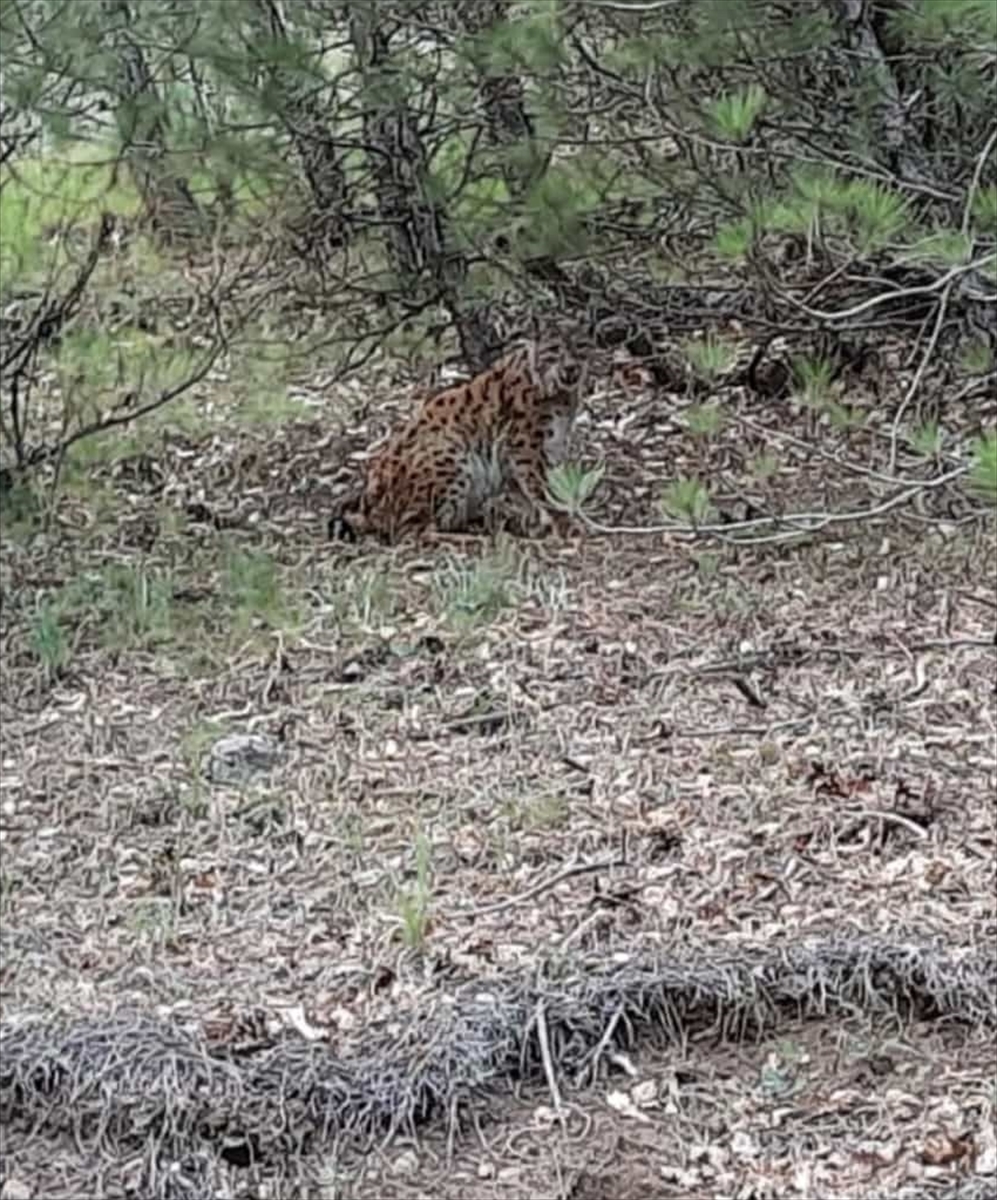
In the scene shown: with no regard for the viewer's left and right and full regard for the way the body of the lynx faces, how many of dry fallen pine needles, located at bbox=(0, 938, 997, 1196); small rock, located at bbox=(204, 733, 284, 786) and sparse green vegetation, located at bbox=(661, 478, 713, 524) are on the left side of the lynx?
0

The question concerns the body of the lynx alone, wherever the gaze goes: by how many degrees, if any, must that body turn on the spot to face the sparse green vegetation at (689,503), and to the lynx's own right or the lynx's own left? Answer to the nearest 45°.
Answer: approximately 90° to the lynx's own right

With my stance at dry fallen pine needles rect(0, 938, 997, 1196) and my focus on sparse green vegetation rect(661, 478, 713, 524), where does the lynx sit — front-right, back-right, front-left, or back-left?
front-left

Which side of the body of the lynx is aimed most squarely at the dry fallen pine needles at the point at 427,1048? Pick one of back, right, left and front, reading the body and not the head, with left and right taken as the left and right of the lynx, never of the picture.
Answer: right

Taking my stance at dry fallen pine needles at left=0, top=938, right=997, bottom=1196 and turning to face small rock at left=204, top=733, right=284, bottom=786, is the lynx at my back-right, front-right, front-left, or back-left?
front-right

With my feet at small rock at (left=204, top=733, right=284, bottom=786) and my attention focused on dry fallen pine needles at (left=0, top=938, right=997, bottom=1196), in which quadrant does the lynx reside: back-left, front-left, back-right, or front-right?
back-left

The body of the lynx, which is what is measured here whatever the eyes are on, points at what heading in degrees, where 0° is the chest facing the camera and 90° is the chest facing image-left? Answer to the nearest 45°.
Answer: approximately 270°

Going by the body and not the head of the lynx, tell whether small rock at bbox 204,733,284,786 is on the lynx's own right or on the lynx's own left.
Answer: on the lynx's own right

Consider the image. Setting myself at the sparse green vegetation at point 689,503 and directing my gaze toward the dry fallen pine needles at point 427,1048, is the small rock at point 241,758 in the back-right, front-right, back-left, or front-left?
front-right
